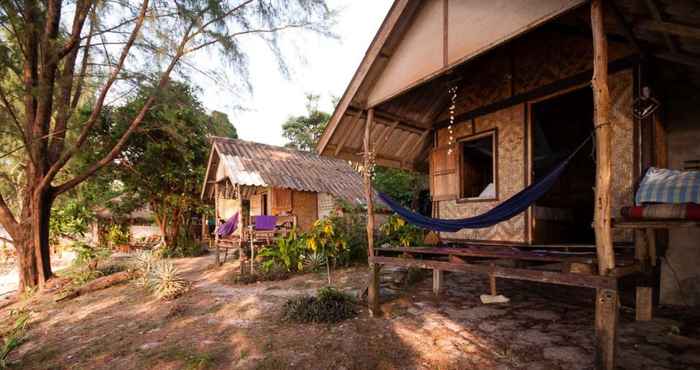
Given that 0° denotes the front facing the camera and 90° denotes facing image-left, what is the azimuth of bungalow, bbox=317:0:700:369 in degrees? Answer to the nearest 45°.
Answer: approximately 45°

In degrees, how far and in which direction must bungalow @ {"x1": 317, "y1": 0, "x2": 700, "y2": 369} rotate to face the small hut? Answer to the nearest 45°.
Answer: approximately 90° to its right

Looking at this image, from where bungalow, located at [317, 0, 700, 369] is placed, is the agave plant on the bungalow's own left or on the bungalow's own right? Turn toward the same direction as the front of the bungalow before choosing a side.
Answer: on the bungalow's own right

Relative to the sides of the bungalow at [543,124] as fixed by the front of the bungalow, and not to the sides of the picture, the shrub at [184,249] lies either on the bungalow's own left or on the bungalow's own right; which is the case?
on the bungalow's own right
